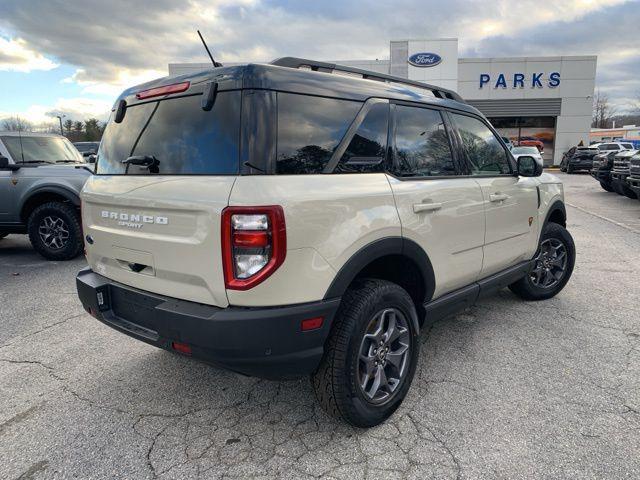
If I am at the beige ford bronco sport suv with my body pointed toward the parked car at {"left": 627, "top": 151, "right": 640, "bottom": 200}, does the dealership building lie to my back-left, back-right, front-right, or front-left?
front-left

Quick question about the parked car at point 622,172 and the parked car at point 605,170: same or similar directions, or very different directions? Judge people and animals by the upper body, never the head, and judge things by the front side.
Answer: same or similar directions

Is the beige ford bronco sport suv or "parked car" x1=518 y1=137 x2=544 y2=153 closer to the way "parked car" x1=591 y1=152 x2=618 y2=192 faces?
the beige ford bronco sport suv

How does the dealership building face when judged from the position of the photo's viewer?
facing the viewer

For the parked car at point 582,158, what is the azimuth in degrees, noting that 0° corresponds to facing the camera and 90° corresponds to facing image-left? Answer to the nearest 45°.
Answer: approximately 45°

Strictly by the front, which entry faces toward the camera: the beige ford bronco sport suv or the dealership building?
the dealership building

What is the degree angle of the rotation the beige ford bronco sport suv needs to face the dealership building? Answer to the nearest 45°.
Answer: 0° — it already faces it

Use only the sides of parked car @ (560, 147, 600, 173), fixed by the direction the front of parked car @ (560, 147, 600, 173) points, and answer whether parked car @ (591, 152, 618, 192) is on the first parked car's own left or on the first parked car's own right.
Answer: on the first parked car's own left

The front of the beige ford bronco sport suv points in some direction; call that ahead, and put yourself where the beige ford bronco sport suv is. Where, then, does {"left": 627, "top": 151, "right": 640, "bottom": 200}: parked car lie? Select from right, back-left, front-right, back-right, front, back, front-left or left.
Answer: front

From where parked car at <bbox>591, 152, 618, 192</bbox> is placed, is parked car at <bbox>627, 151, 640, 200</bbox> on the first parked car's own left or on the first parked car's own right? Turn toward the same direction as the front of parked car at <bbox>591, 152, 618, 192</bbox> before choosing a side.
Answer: on the first parked car's own left

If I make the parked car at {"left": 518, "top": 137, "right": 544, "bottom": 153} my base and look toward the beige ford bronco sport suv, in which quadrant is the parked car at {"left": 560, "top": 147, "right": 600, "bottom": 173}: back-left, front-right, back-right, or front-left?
front-left

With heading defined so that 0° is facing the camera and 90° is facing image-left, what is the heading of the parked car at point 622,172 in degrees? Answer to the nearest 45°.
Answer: approximately 45°

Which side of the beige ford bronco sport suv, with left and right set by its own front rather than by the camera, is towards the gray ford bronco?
left

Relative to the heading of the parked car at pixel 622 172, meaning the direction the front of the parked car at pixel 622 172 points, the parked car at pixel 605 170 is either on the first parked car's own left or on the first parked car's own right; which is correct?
on the first parked car's own right
